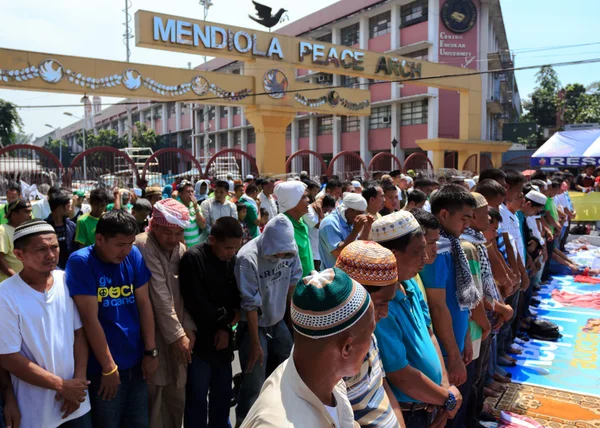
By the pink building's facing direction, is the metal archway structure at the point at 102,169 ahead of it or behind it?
ahead

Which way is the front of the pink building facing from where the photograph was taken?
facing the viewer and to the left of the viewer

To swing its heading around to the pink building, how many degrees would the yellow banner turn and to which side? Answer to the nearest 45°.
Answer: approximately 135° to its right

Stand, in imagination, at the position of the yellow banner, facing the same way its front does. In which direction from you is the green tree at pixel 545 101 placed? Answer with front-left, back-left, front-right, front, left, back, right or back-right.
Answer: back

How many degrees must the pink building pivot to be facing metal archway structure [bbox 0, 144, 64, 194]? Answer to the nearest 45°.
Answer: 0° — it already faces it

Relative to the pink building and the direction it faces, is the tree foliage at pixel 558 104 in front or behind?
behind

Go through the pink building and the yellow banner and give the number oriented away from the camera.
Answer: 0

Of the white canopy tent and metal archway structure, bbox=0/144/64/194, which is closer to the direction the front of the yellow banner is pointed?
the metal archway structure

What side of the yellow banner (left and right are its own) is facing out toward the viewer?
front

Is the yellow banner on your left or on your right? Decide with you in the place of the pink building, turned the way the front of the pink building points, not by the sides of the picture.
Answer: on your left

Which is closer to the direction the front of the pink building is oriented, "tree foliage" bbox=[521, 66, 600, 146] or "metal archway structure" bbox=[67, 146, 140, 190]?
the metal archway structure
